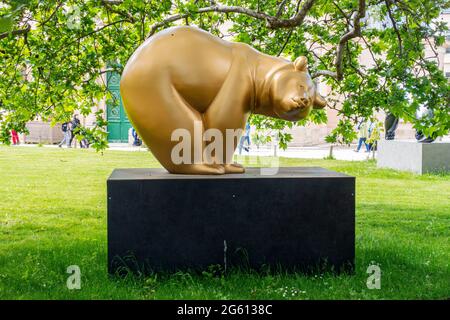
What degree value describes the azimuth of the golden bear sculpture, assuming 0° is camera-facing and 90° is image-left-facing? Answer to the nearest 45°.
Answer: approximately 270°

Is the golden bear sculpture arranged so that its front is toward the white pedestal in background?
no
